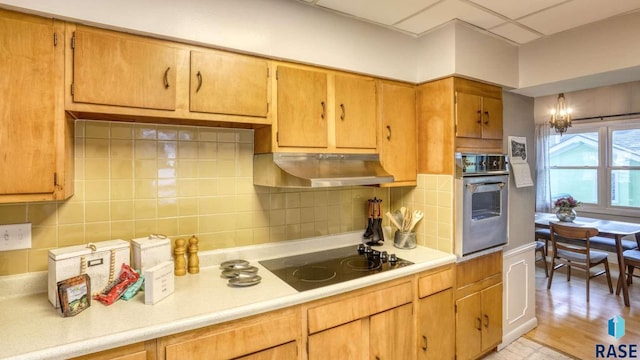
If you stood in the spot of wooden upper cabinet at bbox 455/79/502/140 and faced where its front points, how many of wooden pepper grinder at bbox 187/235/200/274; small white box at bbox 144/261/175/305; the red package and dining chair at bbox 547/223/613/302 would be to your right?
3

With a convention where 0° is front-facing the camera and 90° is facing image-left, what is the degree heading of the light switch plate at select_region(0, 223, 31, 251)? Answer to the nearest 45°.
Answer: approximately 0°

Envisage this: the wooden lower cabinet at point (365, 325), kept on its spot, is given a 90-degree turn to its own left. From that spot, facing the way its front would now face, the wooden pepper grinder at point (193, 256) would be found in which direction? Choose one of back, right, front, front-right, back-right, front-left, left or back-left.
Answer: back-left

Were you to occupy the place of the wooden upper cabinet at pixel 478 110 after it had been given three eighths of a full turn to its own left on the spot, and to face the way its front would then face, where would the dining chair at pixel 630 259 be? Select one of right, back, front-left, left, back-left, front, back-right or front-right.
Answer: front-right

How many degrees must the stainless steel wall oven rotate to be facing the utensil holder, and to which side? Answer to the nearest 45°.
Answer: approximately 135° to its right

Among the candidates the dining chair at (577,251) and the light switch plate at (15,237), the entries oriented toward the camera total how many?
1

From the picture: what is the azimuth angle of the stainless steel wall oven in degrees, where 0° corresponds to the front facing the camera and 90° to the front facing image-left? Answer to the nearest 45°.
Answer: approximately 315°

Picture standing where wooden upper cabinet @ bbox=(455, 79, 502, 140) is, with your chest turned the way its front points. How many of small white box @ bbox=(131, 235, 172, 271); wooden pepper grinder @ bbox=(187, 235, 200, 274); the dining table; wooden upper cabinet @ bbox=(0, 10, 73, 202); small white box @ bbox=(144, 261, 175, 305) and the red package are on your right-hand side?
5

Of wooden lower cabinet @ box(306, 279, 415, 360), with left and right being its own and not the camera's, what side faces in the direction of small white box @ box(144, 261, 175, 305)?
right
